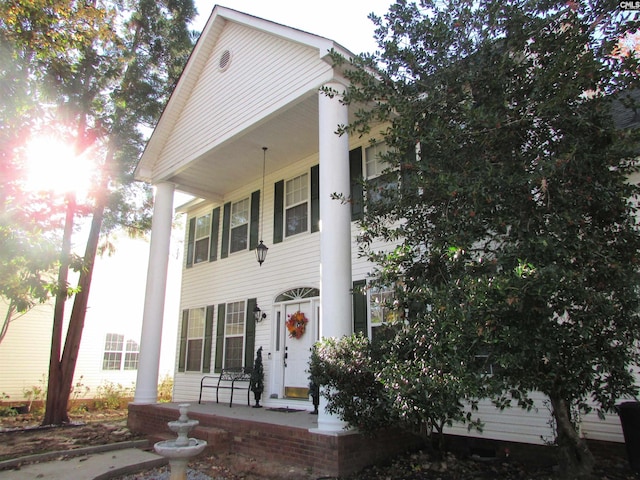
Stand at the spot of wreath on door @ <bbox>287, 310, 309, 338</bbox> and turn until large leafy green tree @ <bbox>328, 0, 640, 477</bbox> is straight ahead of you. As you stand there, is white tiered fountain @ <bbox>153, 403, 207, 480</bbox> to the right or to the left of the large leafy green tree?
right

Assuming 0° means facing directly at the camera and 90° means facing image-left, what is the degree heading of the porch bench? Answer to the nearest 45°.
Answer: approximately 45°

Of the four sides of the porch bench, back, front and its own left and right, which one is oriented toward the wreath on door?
left

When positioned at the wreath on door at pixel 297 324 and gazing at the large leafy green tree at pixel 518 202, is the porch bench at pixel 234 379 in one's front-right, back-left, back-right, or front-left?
back-right

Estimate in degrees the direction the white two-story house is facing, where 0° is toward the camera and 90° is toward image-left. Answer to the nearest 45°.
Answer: approximately 45°

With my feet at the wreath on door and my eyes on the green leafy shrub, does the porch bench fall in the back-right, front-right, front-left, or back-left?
back-right

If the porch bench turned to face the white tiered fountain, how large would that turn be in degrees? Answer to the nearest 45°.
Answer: approximately 45° to its left
